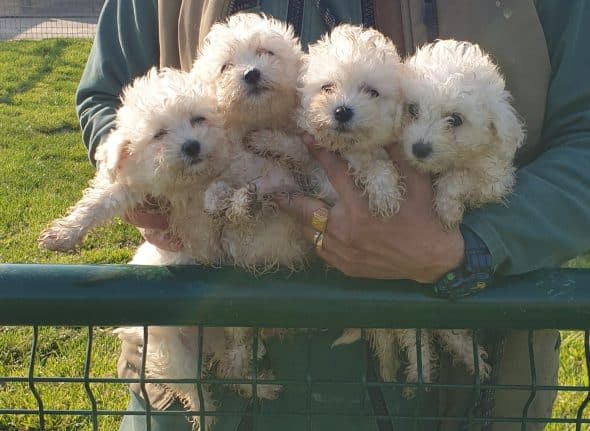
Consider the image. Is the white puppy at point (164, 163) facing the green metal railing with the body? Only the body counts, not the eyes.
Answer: yes

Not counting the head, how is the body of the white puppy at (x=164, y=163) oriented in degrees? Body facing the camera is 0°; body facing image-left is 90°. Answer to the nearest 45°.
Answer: approximately 0°

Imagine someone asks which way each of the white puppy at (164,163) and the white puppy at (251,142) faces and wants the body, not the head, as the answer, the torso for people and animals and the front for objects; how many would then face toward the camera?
2

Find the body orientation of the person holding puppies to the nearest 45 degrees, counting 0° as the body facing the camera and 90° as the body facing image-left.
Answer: approximately 0°
